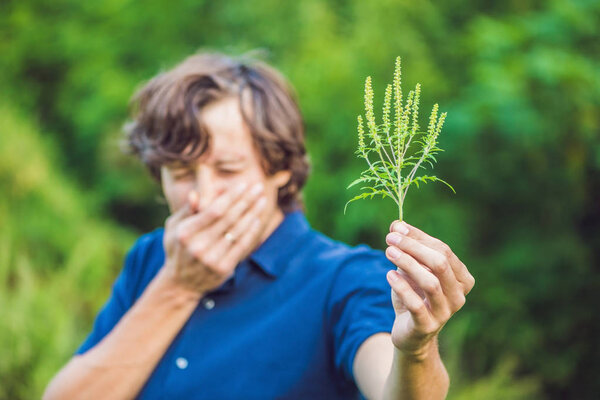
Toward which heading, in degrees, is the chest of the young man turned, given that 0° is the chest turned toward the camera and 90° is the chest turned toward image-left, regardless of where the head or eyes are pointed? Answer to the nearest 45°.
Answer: approximately 45°
